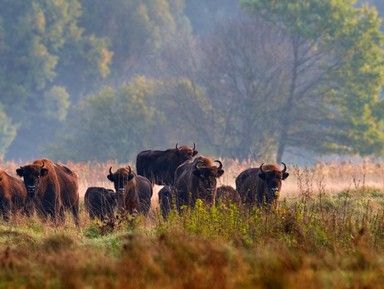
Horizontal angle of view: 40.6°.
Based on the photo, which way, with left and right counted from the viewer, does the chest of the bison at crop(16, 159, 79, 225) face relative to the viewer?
facing the viewer and to the left of the viewer

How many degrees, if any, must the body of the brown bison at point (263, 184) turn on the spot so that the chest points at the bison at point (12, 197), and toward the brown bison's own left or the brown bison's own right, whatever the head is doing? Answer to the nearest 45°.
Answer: approximately 135° to the brown bison's own right

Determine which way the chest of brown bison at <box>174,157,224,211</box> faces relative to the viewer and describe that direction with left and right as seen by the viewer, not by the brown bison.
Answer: facing the viewer and to the right of the viewer

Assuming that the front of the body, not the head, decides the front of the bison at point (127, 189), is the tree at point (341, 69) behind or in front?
behind

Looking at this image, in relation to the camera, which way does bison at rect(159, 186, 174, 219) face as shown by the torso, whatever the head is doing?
toward the camera

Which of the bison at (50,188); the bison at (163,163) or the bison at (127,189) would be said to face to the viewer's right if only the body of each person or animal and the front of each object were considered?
the bison at (163,163)

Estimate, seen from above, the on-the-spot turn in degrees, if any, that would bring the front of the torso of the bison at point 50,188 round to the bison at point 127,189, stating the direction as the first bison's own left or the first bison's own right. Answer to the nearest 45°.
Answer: approximately 90° to the first bison's own left

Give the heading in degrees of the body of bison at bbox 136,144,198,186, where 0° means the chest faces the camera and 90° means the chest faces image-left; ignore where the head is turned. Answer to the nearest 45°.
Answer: approximately 270°

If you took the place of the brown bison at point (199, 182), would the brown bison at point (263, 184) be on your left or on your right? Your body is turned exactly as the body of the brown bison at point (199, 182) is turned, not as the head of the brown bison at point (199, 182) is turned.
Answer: on your left
